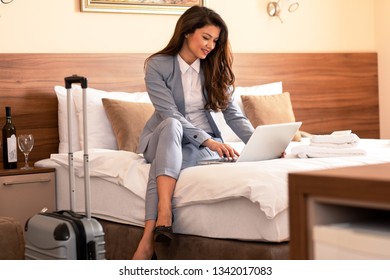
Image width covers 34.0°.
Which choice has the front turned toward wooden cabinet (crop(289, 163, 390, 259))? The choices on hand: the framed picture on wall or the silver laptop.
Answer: the framed picture on wall

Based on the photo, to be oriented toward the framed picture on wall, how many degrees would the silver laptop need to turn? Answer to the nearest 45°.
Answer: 0° — it already faces it

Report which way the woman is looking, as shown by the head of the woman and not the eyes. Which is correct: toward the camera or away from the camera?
toward the camera

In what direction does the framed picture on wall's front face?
toward the camera

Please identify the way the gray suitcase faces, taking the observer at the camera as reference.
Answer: facing the viewer and to the left of the viewer

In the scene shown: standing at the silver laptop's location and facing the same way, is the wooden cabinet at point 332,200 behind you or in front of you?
behind

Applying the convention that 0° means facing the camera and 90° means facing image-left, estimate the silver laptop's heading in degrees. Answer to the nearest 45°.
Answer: approximately 135°

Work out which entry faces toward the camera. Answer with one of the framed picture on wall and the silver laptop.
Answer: the framed picture on wall

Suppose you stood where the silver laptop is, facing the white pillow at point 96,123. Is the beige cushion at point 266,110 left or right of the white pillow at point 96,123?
right

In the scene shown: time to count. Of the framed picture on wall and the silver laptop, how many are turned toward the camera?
1

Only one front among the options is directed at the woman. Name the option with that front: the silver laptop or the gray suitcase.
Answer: the silver laptop

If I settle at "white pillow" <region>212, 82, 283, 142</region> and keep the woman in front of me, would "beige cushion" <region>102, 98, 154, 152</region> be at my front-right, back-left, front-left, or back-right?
front-right

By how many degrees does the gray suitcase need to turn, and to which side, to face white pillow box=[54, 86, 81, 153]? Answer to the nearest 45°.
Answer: approximately 135° to its right

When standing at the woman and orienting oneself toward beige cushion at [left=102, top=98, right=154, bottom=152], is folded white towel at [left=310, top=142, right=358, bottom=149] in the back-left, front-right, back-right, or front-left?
back-right

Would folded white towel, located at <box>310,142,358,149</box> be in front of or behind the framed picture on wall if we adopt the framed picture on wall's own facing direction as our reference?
in front
